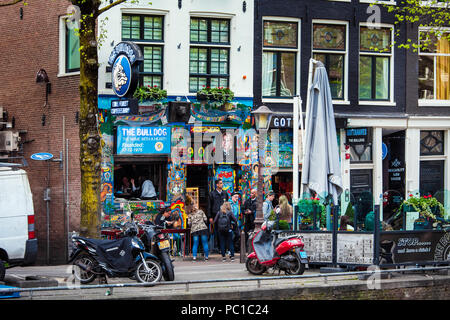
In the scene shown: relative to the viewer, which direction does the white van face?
to the viewer's left

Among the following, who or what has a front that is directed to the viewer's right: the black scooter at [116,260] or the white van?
the black scooter

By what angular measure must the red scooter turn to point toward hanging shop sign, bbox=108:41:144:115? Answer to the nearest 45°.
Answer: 0° — it already faces it

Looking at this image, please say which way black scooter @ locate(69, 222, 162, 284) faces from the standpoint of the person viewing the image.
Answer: facing to the right of the viewer

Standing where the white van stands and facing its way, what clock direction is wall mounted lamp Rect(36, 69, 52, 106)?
The wall mounted lamp is roughly at 3 o'clock from the white van.

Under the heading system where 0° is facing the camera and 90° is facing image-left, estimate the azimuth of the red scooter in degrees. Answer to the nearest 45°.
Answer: approximately 135°
